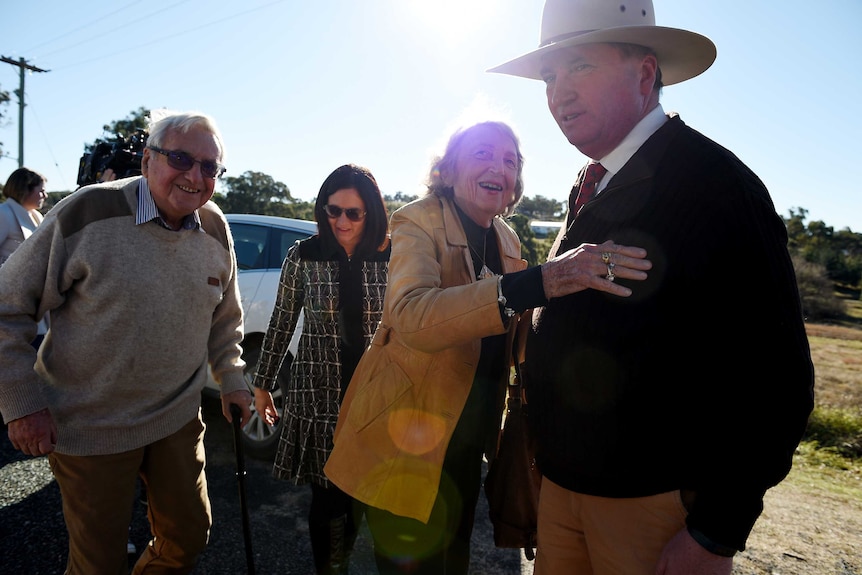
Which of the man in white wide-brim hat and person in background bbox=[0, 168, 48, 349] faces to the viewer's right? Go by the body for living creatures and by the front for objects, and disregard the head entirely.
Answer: the person in background

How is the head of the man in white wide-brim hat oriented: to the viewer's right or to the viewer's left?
to the viewer's left

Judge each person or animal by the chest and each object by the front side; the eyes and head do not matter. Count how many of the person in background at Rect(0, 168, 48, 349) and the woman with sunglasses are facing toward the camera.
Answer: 1

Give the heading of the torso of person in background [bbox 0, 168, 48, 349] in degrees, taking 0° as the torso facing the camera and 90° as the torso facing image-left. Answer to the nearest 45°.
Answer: approximately 270°

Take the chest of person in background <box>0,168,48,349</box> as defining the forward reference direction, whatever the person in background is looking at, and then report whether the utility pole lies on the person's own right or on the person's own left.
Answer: on the person's own left

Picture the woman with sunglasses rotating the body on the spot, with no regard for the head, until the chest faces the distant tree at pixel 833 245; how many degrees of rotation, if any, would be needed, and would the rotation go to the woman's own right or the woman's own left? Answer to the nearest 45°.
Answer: approximately 135° to the woman's own left

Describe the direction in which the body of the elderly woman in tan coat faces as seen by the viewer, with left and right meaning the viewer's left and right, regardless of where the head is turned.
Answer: facing the viewer and to the right of the viewer

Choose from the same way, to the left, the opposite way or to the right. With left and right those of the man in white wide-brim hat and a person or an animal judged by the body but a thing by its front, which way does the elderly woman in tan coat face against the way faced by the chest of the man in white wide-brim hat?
to the left

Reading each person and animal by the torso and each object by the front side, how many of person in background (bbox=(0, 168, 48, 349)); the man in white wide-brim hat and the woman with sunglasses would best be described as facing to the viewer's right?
1

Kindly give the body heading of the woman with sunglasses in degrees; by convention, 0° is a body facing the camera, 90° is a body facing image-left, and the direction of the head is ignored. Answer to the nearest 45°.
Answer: approximately 0°

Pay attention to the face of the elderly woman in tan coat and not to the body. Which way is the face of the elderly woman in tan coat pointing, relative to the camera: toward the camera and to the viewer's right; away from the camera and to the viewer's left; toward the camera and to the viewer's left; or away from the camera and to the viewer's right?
toward the camera and to the viewer's right
